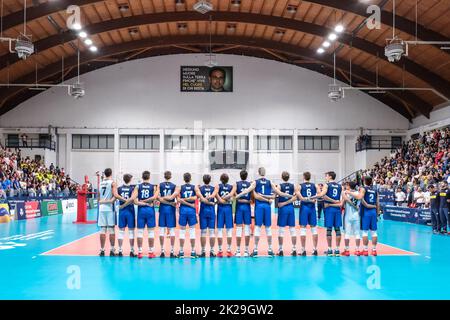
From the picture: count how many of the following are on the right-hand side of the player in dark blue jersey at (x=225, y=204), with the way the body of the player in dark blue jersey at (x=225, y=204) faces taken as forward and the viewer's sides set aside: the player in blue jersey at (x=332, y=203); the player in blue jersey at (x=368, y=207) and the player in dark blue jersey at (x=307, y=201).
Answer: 3

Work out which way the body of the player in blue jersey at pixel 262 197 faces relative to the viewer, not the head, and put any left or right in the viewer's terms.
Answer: facing away from the viewer

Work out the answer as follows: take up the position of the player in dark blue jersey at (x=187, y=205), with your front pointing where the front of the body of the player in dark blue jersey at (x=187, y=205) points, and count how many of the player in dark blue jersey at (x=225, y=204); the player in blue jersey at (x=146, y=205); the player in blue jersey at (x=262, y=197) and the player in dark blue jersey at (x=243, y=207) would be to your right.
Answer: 3

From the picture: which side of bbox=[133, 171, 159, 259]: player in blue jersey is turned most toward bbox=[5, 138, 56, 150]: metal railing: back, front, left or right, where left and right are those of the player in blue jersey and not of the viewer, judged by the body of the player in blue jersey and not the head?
front

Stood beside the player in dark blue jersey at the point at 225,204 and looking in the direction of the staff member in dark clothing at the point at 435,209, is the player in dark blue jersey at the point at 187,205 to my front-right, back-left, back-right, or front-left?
back-left

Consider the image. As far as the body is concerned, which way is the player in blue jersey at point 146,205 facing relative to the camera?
away from the camera

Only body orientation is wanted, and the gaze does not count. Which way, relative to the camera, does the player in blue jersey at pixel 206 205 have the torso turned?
away from the camera

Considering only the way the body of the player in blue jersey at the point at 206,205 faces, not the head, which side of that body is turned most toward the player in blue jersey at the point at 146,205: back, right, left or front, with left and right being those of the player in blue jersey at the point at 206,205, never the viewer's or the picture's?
left

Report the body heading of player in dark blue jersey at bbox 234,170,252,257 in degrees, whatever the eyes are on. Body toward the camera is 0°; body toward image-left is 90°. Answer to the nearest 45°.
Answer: approximately 180°

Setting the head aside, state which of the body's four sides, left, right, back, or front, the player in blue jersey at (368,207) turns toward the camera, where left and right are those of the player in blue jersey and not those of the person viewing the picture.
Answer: back

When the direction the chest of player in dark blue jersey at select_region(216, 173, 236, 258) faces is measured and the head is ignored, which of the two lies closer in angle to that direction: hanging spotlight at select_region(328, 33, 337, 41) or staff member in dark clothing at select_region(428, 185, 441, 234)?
the hanging spotlight

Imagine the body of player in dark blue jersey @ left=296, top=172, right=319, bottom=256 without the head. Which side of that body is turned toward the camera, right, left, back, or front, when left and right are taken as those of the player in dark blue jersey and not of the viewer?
back

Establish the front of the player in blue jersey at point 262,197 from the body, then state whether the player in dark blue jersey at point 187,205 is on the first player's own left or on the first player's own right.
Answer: on the first player's own left

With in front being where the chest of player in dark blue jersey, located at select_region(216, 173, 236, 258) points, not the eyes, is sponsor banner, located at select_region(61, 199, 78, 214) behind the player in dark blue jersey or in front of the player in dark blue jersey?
in front

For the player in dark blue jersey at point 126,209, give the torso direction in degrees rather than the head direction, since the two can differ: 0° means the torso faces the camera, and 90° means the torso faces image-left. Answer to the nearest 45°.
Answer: approximately 180°

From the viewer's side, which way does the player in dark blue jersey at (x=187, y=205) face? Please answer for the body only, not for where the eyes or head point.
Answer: away from the camera

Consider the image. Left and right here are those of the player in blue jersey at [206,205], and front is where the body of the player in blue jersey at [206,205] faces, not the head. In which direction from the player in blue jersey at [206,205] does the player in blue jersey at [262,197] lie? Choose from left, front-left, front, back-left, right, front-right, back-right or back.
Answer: right
